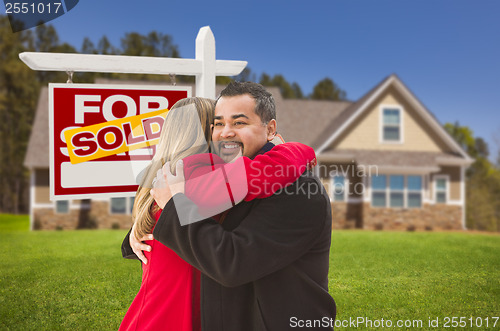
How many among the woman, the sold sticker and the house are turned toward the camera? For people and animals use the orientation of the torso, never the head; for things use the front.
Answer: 2

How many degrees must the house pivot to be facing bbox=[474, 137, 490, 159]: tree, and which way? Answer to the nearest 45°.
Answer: approximately 135° to its left

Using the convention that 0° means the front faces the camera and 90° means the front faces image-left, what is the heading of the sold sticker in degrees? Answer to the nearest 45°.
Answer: approximately 0°

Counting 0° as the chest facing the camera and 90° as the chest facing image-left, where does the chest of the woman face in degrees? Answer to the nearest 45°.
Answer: approximately 270°

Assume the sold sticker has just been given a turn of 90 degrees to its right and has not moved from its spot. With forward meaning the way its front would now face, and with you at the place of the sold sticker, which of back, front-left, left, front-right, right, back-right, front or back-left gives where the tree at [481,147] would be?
back-right

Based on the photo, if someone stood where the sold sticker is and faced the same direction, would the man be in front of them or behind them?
in front

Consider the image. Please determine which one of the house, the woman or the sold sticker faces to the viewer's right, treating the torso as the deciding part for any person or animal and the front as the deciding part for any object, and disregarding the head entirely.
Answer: the woman

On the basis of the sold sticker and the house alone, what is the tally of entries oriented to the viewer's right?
0

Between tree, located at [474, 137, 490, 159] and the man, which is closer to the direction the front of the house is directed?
the man

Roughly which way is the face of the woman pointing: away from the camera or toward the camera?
away from the camera

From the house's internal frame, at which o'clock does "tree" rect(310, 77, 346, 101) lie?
The tree is roughly at 6 o'clock from the house.
